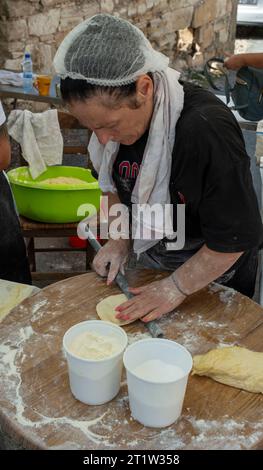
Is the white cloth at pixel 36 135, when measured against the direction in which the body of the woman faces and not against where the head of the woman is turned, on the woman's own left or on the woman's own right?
on the woman's own right

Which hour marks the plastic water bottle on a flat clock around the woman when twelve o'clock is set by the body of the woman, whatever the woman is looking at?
The plastic water bottle is roughly at 4 o'clock from the woman.

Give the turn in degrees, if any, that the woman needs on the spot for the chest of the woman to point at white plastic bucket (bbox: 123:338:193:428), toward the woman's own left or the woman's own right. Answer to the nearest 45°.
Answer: approximately 45° to the woman's own left

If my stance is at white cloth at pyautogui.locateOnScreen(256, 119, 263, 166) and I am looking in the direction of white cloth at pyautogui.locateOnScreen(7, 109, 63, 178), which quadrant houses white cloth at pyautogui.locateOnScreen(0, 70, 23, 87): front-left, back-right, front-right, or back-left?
front-right

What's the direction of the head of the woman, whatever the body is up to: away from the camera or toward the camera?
toward the camera

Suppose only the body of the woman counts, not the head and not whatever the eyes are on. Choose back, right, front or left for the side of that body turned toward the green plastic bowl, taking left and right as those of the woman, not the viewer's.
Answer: right

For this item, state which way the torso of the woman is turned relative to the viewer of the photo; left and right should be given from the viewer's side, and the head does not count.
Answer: facing the viewer and to the left of the viewer
